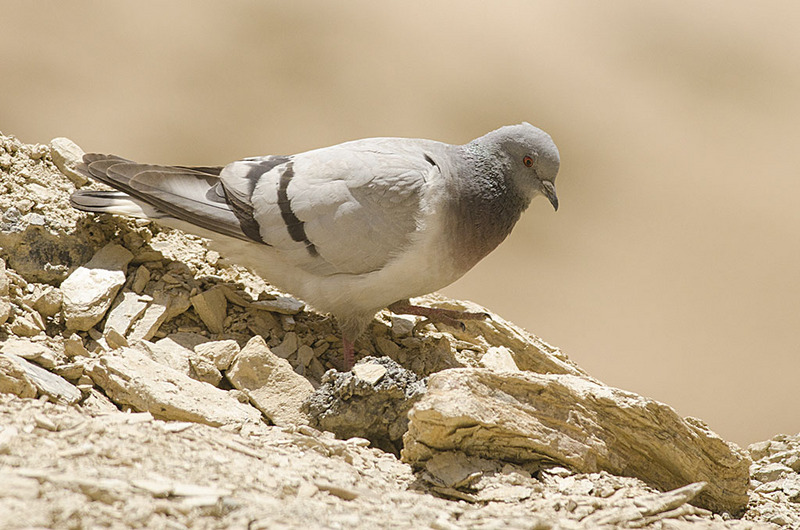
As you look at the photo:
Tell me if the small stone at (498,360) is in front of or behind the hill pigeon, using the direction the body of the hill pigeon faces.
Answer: in front

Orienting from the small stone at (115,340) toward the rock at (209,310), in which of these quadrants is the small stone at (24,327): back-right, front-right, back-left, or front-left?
back-left

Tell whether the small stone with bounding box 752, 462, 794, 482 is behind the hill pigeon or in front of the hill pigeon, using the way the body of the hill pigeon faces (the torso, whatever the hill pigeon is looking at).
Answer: in front

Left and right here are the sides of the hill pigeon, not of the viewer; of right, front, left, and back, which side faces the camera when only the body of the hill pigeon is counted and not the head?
right
